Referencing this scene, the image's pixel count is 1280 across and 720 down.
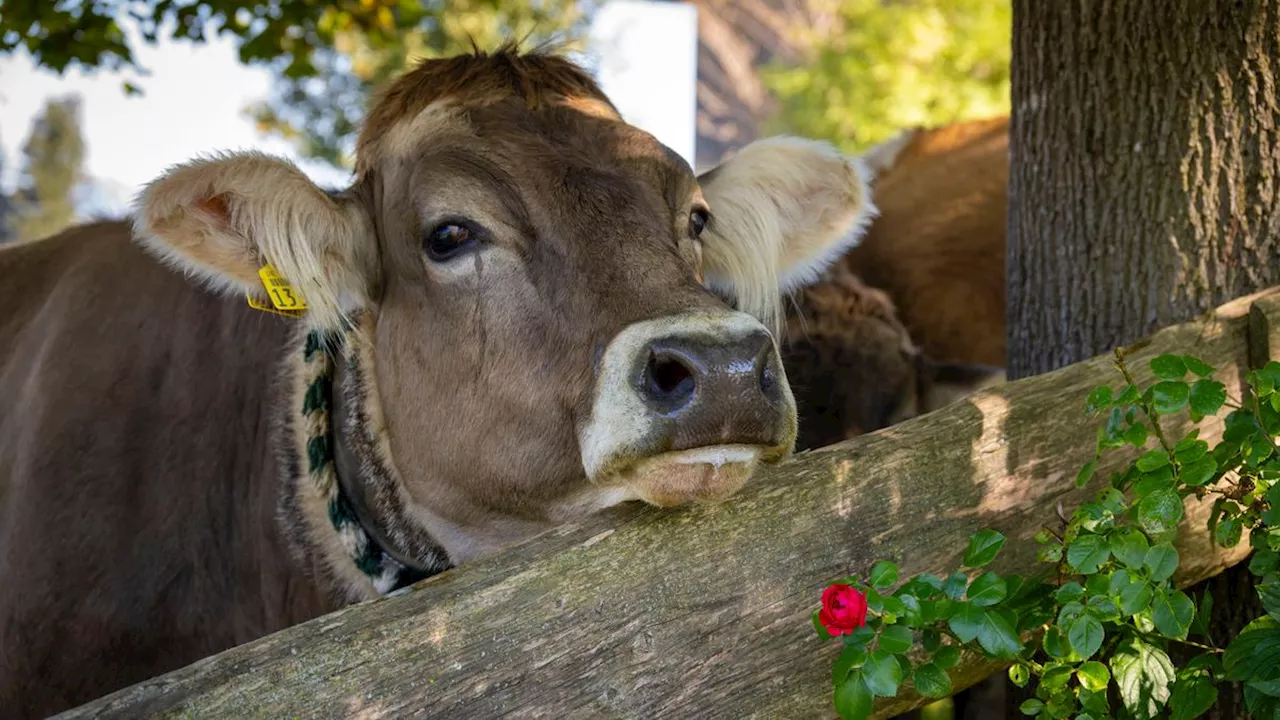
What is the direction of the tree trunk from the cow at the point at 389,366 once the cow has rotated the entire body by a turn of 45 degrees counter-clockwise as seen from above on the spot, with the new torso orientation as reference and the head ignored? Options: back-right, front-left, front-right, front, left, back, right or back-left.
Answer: front

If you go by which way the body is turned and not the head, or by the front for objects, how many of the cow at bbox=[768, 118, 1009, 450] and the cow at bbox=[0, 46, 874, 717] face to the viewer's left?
1

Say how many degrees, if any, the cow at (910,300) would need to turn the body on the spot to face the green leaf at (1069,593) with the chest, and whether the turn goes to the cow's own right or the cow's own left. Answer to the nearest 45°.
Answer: approximately 90° to the cow's own left

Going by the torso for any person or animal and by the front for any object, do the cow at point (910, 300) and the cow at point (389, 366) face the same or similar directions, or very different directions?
very different directions

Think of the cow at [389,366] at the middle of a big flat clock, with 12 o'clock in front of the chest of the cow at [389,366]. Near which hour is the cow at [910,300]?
the cow at [910,300] is roughly at 9 o'clock from the cow at [389,366].

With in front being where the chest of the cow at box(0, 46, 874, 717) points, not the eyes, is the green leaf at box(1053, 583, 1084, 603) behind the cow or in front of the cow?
in front

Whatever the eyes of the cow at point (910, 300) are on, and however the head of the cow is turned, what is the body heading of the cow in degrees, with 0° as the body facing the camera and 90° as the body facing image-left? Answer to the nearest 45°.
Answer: approximately 90°

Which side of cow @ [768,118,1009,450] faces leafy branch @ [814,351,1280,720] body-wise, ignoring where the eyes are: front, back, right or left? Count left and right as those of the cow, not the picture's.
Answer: left

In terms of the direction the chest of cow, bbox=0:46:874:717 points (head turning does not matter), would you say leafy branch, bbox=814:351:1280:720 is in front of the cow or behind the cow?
in front

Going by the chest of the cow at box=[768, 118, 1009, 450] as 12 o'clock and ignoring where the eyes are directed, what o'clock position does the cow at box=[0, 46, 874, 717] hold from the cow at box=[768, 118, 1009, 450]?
the cow at box=[0, 46, 874, 717] is roughly at 10 o'clock from the cow at box=[768, 118, 1009, 450].

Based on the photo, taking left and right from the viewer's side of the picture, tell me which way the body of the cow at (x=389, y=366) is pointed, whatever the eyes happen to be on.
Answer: facing the viewer and to the right of the viewer

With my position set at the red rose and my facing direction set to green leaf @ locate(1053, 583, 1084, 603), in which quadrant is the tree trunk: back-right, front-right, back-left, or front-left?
front-left

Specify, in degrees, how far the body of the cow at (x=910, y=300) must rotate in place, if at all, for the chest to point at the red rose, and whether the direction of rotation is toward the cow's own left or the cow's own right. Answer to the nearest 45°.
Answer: approximately 90° to the cow's own left

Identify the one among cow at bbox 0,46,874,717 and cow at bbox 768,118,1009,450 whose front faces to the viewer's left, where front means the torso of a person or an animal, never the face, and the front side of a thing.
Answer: cow at bbox 768,118,1009,450
